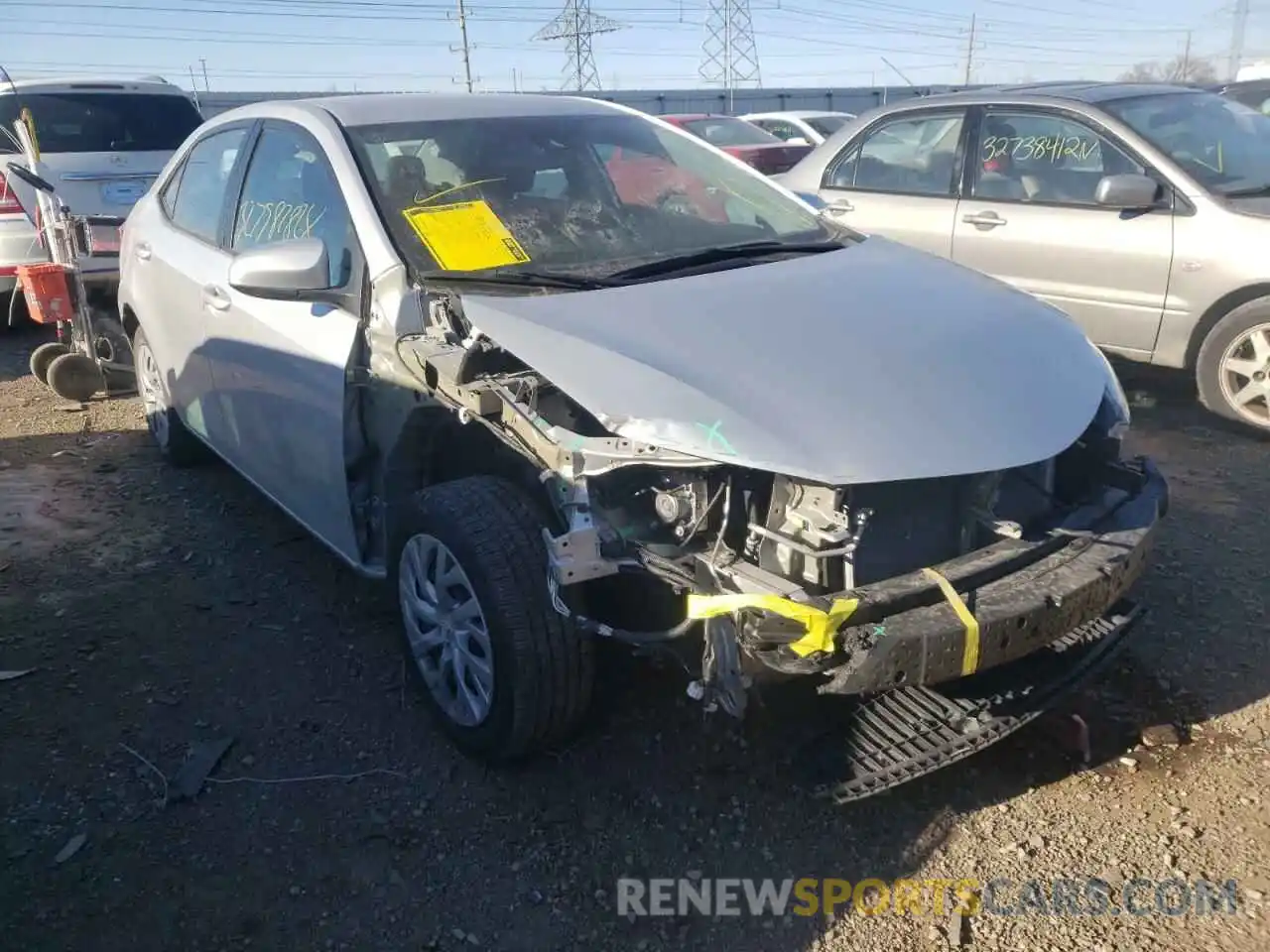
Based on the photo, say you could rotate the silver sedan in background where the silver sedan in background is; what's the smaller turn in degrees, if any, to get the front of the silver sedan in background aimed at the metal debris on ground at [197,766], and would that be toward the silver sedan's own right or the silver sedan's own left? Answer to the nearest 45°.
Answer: approximately 90° to the silver sedan's own right

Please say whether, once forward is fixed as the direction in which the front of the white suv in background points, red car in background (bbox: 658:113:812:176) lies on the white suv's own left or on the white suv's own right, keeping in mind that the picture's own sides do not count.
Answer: on the white suv's own right

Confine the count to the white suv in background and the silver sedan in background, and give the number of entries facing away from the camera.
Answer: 1

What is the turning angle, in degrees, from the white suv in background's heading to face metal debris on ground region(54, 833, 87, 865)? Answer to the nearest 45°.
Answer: approximately 180°

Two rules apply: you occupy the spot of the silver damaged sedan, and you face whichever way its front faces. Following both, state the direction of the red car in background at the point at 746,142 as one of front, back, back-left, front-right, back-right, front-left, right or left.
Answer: back-left

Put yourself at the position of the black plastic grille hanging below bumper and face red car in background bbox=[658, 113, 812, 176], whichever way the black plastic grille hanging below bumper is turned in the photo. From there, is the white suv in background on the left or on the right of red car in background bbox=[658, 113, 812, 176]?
left

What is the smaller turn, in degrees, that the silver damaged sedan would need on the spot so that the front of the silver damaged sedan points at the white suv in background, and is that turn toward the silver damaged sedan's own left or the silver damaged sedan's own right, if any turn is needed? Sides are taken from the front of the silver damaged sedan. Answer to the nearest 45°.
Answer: approximately 180°

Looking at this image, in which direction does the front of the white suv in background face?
away from the camera

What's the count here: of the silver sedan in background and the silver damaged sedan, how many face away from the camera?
0

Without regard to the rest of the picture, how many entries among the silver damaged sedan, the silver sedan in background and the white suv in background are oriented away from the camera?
1

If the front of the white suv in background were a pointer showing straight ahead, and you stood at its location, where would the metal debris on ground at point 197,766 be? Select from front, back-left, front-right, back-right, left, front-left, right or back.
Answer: back

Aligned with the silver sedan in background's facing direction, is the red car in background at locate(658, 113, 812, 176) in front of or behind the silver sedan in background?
behind

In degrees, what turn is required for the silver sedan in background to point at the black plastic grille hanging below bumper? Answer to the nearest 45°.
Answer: approximately 45° to its right

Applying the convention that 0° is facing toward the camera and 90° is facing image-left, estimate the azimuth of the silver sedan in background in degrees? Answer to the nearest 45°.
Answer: approximately 315°

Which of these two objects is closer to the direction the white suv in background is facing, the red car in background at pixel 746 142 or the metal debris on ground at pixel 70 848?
the red car in background
